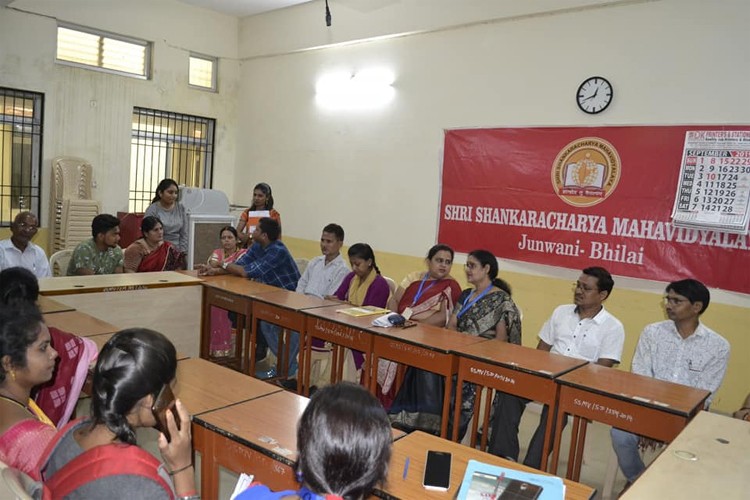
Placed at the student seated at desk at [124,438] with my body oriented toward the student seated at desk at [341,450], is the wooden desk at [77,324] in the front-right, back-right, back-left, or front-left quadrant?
back-left

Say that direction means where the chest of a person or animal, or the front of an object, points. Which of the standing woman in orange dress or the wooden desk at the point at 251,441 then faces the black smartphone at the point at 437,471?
the standing woman in orange dress

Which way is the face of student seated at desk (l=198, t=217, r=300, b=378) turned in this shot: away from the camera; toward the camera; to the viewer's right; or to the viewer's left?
to the viewer's left

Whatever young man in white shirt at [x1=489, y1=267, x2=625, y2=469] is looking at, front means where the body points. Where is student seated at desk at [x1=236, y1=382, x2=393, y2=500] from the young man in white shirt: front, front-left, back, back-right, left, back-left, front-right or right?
front-left

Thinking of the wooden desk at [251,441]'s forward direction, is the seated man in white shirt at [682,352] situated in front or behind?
behind

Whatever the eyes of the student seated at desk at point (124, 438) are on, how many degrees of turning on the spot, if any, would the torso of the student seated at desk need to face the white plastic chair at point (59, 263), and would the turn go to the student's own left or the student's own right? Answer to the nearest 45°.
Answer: approximately 45° to the student's own left

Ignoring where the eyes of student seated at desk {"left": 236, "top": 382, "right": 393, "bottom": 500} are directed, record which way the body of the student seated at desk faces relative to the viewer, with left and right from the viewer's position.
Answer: facing away from the viewer

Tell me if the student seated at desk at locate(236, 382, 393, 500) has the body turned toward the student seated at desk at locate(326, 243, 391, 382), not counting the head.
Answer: yes

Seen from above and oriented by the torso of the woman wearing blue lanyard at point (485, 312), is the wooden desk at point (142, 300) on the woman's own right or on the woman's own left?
on the woman's own right

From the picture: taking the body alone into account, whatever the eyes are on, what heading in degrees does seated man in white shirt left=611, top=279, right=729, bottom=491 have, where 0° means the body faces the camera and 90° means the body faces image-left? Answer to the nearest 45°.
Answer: approximately 45°

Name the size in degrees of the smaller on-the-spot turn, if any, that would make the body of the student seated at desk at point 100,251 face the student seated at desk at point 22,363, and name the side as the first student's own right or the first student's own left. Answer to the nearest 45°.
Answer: approximately 45° to the first student's own right

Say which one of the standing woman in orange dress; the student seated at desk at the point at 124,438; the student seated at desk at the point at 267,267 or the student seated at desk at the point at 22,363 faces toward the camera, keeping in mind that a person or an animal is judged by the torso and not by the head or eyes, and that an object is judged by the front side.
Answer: the standing woman in orange dress

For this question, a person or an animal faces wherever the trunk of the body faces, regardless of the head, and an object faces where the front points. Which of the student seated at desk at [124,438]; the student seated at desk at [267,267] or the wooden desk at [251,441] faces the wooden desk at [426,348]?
the student seated at desk at [124,438]
